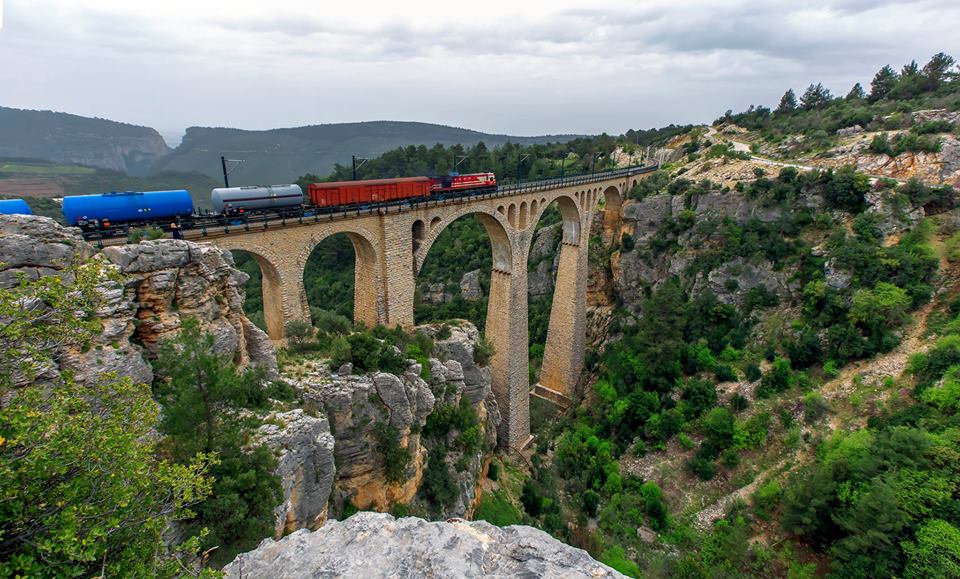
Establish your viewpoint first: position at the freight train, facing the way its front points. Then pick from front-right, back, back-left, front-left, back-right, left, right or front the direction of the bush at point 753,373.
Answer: front-right

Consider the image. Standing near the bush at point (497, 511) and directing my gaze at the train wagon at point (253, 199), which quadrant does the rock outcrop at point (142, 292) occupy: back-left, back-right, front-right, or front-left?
front-left

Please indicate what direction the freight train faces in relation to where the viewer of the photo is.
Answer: facing away from the viewer and to the right of the viewer

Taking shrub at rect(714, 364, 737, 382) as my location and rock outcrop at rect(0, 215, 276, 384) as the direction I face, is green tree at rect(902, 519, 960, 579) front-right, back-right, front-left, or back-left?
front-left

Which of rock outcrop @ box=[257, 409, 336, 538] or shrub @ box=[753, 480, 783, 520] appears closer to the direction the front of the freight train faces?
the shrub

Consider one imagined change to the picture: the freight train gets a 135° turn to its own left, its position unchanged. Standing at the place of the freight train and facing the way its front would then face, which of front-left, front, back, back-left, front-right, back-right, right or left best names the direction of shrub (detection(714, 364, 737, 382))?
back

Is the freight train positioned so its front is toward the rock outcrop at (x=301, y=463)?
no

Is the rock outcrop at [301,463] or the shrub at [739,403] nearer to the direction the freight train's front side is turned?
the shrub

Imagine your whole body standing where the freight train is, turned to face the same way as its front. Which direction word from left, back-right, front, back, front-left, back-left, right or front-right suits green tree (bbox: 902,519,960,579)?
right

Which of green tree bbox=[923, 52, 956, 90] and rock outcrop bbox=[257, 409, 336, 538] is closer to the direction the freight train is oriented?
the green tree

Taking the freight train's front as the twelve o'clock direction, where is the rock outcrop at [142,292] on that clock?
The rock outcrop is roughly at 5 o'clock from the freight train.
